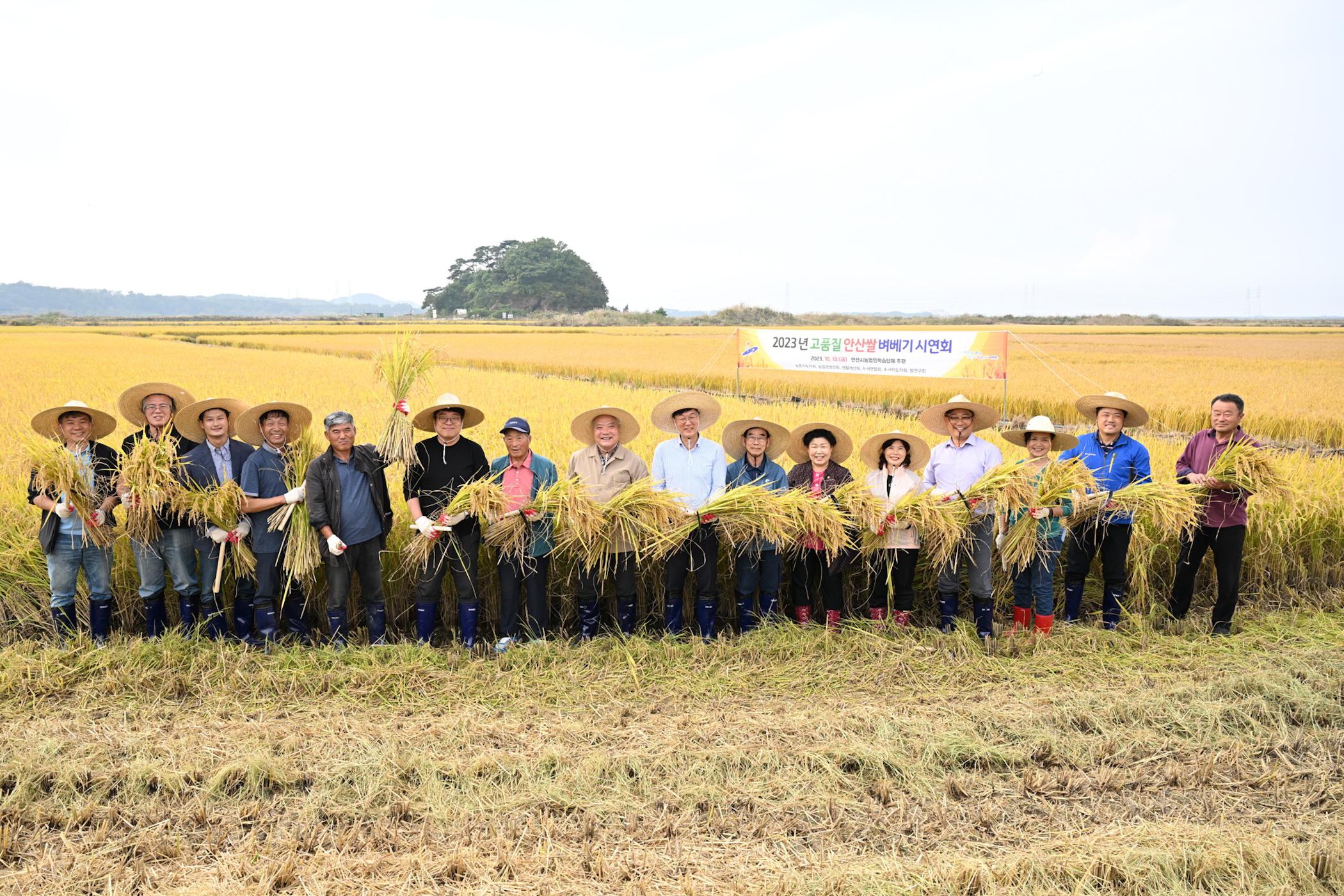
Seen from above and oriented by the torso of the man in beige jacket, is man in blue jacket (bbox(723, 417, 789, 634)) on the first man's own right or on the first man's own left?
on the first man's own left

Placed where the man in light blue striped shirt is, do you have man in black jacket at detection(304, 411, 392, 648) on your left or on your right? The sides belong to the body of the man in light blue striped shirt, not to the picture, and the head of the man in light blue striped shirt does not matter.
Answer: on your right

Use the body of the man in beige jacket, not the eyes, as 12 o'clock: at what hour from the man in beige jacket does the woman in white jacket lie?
The woman in white jacket is roughly at 9 o'clock from the man in beige jacket.

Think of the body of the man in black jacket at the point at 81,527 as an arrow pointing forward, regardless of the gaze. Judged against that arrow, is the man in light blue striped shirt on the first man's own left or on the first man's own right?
on the first man's own left
